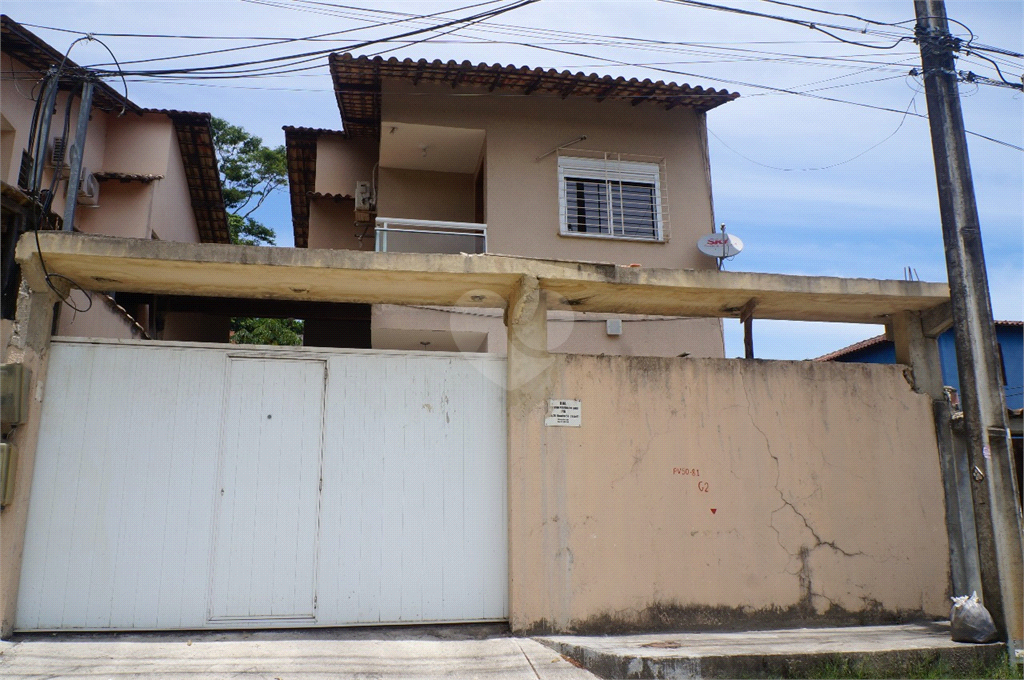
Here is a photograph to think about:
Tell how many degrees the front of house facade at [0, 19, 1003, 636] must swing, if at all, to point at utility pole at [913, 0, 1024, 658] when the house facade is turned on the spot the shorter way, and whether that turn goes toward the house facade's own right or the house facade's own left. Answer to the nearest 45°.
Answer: approximately 90° to the house facade's own left

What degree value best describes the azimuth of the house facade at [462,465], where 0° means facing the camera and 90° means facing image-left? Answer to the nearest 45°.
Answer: approximately 0°

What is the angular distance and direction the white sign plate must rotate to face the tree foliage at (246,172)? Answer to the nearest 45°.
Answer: approximately 135° to its right

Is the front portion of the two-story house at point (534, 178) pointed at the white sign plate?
yes

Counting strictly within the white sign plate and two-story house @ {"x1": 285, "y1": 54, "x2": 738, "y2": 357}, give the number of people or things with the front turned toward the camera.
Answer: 2

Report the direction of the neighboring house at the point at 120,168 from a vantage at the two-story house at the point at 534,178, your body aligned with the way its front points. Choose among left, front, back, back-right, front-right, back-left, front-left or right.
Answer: right

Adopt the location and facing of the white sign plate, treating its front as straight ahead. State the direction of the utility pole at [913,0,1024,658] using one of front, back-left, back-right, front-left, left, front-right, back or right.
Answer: left

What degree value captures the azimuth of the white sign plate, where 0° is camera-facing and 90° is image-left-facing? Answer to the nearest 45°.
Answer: approximately 0°

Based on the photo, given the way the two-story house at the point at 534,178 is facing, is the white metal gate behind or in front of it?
in front

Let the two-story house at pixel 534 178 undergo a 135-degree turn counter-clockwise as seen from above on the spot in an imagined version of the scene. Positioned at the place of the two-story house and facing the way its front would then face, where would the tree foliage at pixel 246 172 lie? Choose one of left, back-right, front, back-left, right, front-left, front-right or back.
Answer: left
